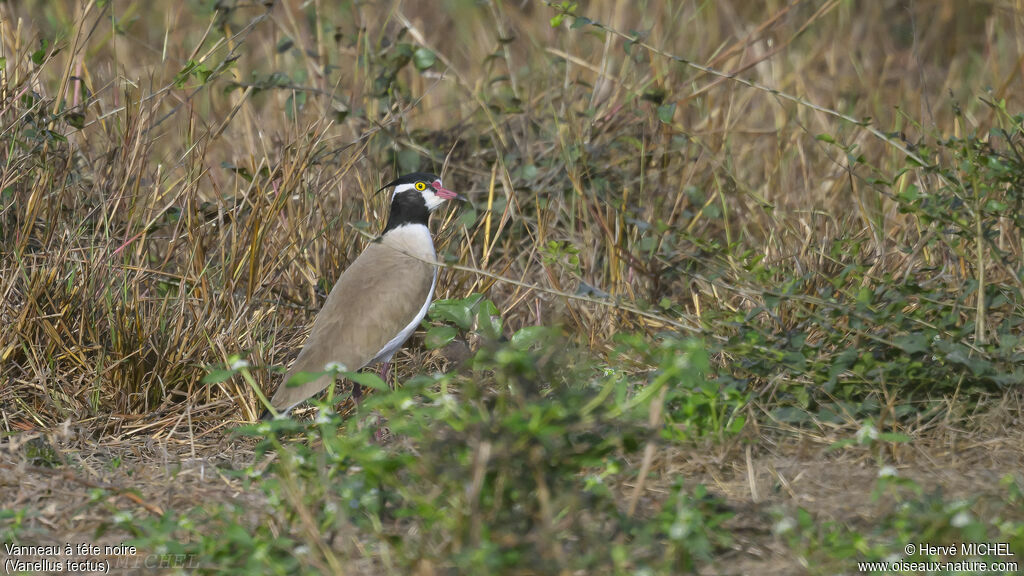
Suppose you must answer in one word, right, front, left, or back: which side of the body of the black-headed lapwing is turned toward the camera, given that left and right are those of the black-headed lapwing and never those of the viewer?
right
